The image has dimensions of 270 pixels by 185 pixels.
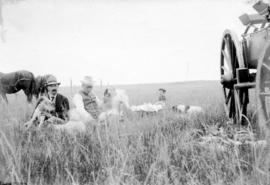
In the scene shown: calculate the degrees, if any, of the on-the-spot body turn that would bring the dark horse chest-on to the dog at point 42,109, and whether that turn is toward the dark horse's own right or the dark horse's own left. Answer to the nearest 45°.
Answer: approximately 90° to the dark horse's own left

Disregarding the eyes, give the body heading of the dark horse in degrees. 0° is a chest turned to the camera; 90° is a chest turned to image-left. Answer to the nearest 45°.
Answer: approximately 90°

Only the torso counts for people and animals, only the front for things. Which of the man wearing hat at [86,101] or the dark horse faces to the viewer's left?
the dark horse

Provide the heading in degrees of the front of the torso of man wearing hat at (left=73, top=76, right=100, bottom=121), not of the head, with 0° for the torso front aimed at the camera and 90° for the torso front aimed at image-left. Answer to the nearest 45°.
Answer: approximately 315°

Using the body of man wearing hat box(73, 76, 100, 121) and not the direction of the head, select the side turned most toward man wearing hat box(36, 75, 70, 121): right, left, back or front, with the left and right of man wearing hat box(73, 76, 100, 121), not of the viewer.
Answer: right
